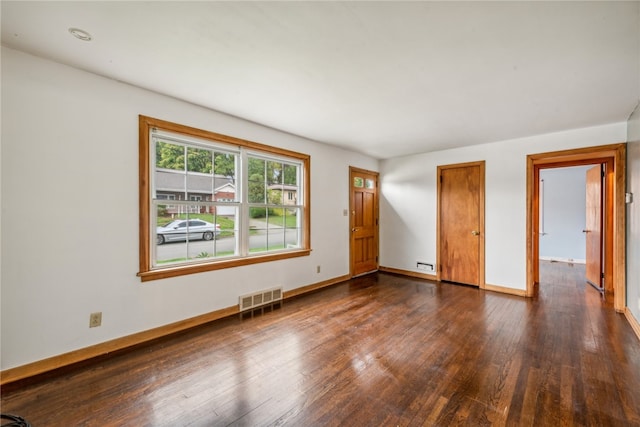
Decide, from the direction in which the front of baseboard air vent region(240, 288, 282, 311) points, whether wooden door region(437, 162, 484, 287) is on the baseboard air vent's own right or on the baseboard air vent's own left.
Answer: on the baseboard air vent's own left

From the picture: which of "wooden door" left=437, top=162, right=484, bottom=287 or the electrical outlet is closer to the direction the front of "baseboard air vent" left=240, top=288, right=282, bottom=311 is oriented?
the wooden door

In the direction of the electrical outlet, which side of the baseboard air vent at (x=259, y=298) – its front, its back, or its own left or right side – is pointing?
right

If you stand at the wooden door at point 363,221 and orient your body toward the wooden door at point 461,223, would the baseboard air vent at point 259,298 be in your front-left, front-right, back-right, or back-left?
back-right

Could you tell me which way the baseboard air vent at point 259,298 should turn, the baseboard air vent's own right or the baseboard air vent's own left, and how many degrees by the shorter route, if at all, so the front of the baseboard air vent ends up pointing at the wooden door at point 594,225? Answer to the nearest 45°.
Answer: approximately 45° to the baseboard air vent's own left

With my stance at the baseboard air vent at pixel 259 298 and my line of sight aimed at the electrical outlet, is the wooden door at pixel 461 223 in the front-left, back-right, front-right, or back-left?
back-left

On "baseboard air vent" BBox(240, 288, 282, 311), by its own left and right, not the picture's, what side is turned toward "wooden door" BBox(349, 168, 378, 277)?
left

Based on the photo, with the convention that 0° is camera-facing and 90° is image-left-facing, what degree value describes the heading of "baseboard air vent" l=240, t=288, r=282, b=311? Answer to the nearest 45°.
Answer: approximately 315°

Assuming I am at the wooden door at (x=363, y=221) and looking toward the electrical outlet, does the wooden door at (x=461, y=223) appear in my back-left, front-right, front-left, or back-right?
back-left
